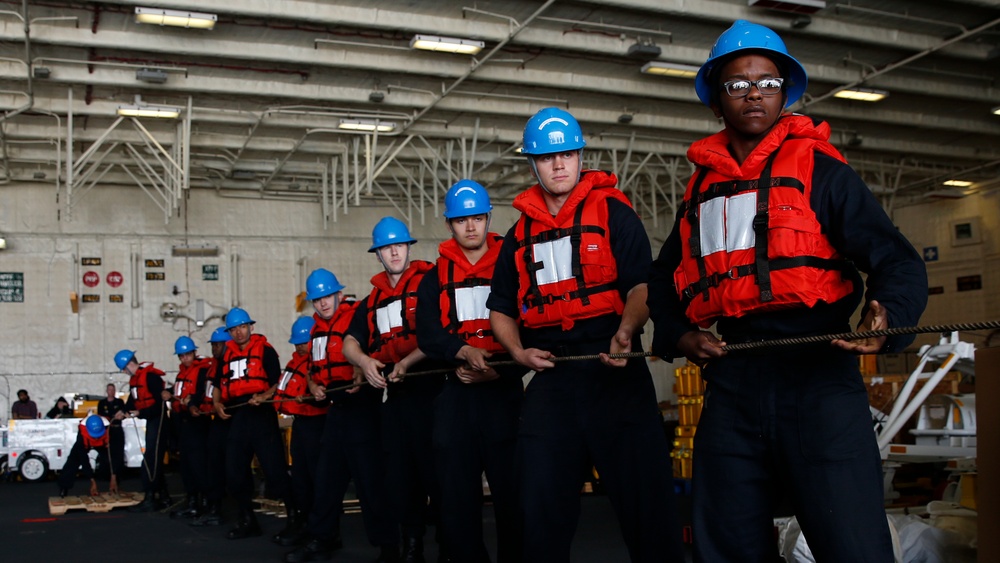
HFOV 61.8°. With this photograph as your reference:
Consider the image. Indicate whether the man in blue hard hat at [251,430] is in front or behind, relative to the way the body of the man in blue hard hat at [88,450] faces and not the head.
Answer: in front

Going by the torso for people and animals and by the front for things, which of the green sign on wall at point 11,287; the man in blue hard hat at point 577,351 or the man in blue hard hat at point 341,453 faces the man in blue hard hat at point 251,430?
the green sign on wall

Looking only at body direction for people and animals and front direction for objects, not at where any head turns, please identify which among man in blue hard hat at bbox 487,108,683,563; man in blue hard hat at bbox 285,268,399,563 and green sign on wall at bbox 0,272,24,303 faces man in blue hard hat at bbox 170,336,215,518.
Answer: the green sign on wall

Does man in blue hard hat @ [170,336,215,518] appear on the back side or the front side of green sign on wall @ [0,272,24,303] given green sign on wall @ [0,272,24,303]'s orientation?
on the front side

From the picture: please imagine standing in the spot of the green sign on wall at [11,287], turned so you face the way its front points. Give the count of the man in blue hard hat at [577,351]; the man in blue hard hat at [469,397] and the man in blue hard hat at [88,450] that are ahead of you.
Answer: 3

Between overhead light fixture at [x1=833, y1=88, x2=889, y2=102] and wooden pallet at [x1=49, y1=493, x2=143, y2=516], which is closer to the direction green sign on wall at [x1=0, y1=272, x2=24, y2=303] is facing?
the wooden pallet

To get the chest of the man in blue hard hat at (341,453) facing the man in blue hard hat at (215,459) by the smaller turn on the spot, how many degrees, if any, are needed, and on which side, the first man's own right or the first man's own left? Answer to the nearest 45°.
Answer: approximately 135° to the first man's own right

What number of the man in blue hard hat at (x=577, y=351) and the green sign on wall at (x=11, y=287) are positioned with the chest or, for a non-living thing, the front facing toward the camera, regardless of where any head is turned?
2

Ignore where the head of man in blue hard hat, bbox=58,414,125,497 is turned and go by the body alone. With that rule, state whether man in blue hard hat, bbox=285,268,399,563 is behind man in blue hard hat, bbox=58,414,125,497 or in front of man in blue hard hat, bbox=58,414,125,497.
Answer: in front
